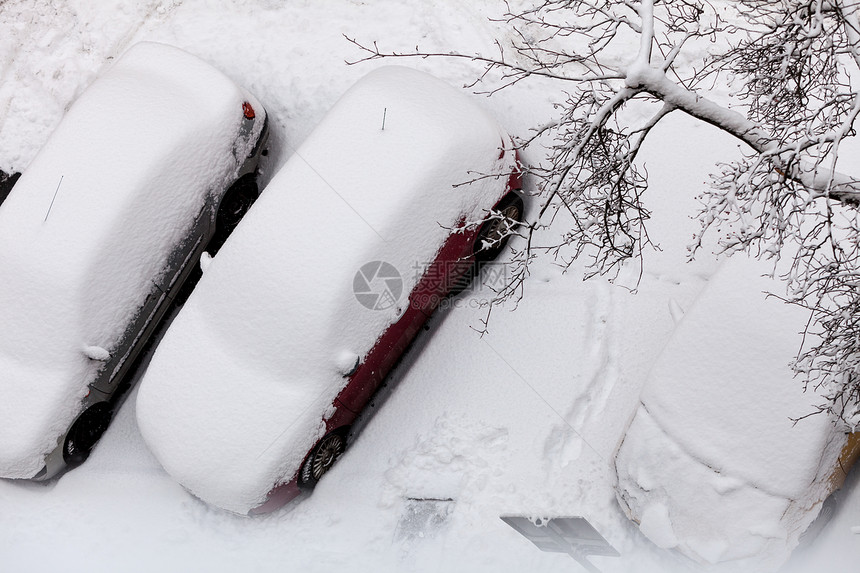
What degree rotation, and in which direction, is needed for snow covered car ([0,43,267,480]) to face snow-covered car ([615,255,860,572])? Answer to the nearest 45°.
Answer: approximately 90° to its left

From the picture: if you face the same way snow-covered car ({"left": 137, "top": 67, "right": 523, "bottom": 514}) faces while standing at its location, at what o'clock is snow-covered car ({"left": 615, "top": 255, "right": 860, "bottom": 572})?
snow-covered car ({"left": 615, "top": 255, "right": 860, "bottom": 572}) is roughly at 8 o'clock from snow-covered car ({"left": 137, "top": 67, "right": 523, "bottom": 514}).

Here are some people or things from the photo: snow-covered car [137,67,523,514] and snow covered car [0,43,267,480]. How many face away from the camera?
0

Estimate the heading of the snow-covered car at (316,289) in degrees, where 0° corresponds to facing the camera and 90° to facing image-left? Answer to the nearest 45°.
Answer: approximately 45°

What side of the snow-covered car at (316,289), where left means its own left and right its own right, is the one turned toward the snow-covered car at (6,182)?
right

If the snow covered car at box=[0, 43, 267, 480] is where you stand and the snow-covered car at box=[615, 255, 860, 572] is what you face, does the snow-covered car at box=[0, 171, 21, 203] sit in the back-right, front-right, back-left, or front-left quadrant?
back-left

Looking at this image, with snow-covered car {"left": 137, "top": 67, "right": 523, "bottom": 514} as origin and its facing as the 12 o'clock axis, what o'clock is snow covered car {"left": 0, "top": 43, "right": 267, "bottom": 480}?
The snow covered car is roughly at 2 o'clock from the snow-covered car.

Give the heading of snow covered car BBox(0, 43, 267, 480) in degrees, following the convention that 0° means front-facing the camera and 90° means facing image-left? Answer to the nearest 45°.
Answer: approximately 45°
